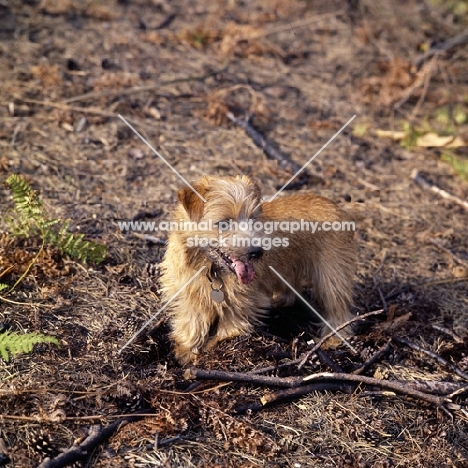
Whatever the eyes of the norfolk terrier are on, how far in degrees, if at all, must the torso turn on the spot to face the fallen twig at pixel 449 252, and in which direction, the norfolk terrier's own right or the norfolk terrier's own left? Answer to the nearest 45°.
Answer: approximately 180°

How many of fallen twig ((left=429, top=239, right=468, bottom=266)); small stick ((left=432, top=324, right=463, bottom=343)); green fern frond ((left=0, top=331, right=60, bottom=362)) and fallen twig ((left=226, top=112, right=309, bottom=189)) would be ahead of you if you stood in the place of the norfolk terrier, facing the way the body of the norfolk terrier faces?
1

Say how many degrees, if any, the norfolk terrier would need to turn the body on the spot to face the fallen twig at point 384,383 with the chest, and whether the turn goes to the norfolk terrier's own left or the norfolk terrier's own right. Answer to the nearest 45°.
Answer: approximately 90° to the norfolk terrier's own left

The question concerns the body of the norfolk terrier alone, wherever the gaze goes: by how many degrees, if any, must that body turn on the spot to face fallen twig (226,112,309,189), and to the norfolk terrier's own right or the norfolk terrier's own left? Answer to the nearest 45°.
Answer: approximately 135° to the norfolk terrier's own right

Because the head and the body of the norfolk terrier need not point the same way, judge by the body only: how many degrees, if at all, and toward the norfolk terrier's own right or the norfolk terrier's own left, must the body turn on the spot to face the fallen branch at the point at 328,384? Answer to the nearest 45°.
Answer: approximately 90° to the norfolk terrier's own left

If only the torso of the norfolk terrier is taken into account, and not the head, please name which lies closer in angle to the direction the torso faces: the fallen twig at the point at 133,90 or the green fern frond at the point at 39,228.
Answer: the green fern frond

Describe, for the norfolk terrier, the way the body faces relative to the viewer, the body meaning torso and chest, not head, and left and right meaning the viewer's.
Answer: facing the viewer and to the left of the viewer

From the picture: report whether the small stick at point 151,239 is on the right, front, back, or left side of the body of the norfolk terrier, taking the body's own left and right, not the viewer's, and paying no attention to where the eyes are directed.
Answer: right

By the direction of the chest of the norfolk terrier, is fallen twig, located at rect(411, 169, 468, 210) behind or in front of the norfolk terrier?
behind

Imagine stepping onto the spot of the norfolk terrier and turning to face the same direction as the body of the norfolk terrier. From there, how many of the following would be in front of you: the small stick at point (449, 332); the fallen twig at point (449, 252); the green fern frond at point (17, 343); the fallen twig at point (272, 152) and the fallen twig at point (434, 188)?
1

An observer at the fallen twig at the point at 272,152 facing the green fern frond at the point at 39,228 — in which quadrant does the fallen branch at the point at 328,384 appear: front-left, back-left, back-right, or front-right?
front-left

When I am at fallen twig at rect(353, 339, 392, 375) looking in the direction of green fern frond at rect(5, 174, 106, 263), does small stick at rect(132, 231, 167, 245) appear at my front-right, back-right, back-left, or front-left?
front-right

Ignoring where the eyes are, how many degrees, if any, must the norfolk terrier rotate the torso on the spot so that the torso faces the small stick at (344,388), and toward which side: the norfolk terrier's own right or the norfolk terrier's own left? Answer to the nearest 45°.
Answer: approximately 90° to the norfolk terrier's own left
